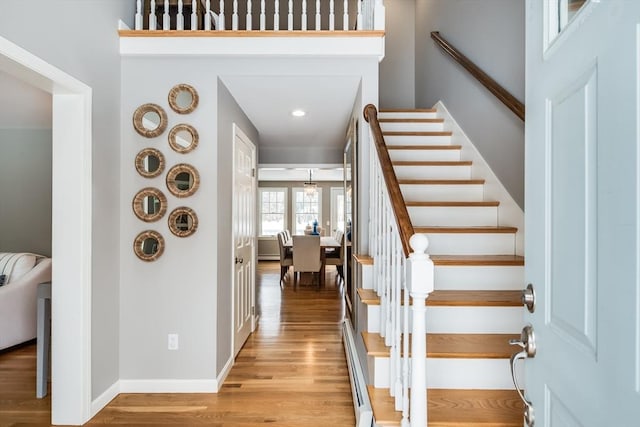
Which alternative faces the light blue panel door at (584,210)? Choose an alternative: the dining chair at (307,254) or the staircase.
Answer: the staircase

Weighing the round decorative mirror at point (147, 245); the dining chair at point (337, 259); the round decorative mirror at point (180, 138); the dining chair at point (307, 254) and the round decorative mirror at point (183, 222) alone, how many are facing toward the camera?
3

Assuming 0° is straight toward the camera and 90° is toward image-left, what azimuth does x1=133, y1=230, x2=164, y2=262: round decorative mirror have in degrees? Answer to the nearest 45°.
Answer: approximately 0°

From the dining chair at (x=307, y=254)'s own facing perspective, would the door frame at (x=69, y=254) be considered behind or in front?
behind

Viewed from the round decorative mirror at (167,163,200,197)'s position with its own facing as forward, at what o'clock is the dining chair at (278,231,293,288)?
The dining chair is roughly at 7 o'clock from the round decorative mirror.

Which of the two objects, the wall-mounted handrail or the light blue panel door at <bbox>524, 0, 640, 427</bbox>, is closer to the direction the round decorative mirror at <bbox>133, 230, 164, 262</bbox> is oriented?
the light blue panel door

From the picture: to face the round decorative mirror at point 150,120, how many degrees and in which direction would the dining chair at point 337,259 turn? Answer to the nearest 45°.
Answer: approximately 90° to its left

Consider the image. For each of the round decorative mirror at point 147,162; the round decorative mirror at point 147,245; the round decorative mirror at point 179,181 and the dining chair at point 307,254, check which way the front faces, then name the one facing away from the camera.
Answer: the dining chair

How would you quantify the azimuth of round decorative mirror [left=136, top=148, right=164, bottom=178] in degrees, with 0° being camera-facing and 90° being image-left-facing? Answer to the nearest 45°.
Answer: approximately 0°
